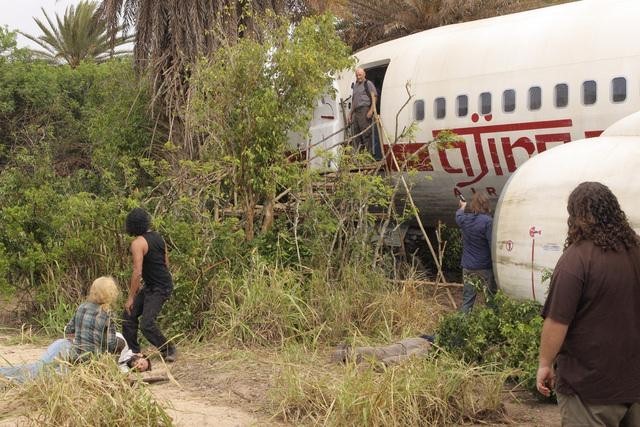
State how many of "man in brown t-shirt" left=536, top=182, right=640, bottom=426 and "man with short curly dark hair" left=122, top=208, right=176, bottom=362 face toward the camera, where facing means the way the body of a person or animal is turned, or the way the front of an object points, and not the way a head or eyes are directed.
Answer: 0

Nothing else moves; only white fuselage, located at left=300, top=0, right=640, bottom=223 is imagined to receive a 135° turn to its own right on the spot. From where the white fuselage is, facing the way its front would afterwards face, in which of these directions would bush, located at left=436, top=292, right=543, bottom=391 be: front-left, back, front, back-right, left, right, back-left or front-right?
right

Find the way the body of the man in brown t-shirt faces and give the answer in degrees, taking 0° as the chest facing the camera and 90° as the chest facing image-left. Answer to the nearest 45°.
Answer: approximately 135°

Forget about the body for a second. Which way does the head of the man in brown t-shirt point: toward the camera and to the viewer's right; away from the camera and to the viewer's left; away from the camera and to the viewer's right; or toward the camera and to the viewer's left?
away from the camera and to the viewer's left

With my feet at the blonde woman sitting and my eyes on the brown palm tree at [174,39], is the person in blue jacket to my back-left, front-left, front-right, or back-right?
front-right

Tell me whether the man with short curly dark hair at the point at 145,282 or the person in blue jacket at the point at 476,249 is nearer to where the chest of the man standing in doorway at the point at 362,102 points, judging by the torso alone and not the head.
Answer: the man with short curly dark hair

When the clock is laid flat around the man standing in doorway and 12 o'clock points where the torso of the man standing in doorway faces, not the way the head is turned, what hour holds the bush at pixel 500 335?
The bush is roughly at 10 o'clock from the man standing in doorway.

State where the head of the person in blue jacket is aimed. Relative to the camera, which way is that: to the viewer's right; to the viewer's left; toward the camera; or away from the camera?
away from the camera

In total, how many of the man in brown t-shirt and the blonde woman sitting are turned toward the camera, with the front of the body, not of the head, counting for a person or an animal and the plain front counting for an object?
0

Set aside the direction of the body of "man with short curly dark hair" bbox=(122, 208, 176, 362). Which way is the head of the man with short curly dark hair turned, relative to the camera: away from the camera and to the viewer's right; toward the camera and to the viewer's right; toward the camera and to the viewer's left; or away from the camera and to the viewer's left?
away from the camera and to the viewer's left

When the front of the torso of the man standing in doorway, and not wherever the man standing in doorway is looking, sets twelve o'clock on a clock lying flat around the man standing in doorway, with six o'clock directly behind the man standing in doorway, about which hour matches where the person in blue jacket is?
The person in blue jacket is roughly at 10 o'clock from the man standing in doorway.

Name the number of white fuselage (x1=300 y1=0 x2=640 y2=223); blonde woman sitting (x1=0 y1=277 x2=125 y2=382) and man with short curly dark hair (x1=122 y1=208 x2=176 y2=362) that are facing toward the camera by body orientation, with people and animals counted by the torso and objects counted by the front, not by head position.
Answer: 0
